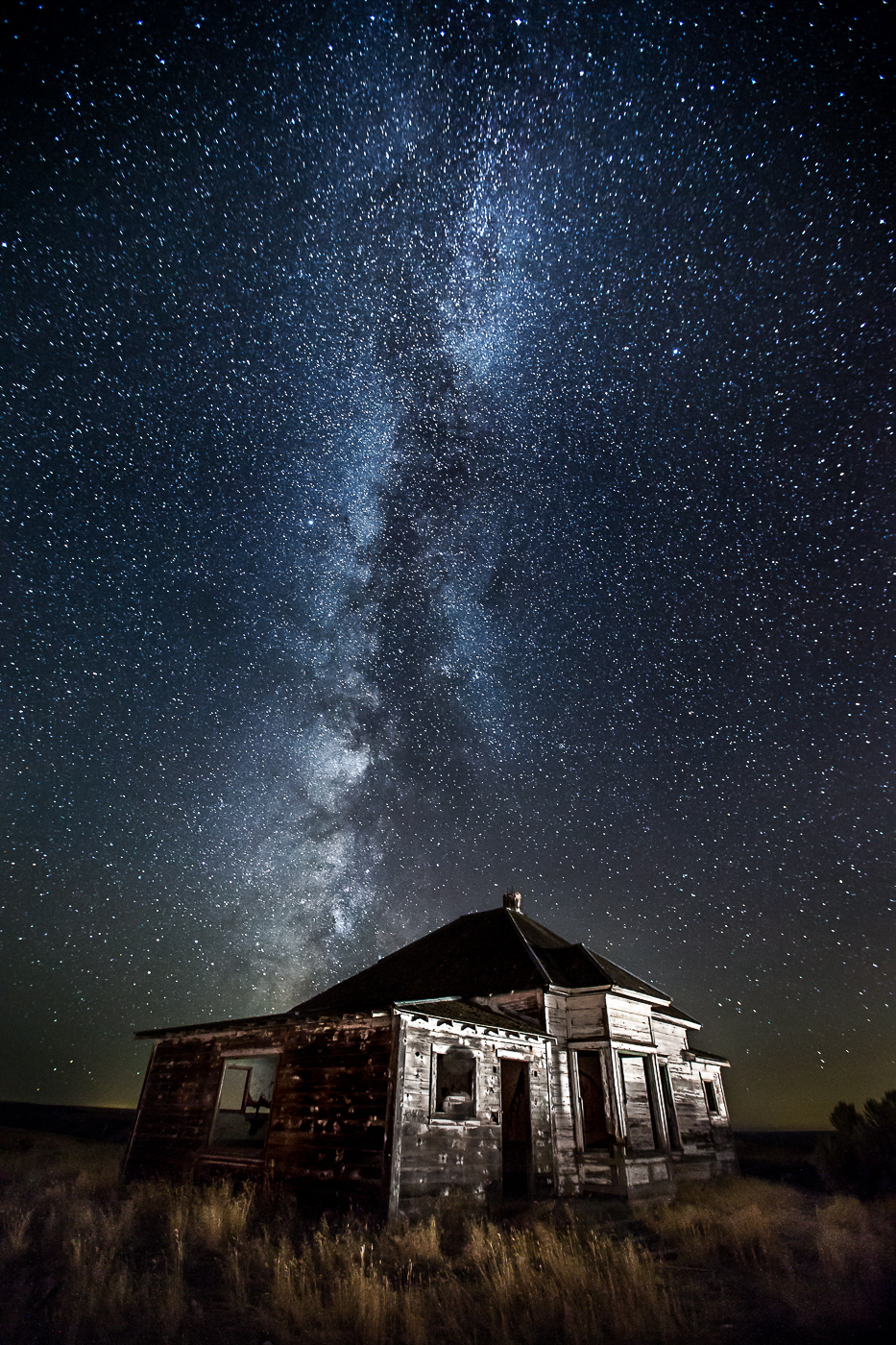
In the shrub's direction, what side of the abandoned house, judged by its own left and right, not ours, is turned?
left

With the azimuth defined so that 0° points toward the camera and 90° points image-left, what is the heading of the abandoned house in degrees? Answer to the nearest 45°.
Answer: approximately 315°
